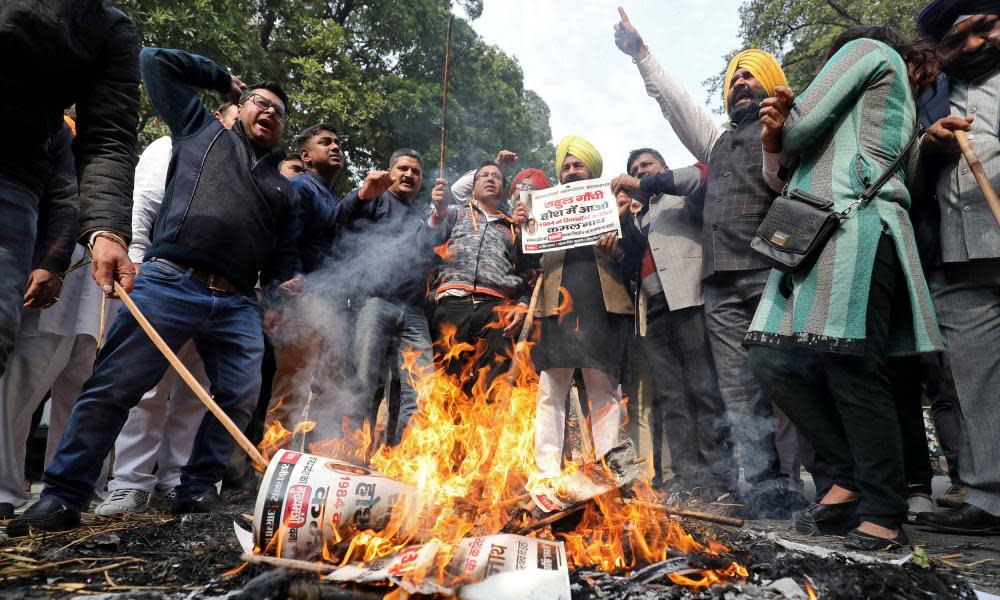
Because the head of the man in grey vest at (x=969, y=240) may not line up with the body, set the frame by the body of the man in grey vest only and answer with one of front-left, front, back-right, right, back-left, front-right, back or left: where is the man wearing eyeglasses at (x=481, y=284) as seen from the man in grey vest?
front-right

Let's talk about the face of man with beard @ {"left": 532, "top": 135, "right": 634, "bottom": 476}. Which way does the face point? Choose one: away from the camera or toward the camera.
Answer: toward the camera

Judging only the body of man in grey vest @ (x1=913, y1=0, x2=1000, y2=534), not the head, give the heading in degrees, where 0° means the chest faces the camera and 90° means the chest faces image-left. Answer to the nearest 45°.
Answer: approximately 45°

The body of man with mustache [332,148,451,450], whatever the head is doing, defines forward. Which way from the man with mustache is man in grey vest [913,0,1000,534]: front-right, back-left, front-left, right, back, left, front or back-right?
front-left

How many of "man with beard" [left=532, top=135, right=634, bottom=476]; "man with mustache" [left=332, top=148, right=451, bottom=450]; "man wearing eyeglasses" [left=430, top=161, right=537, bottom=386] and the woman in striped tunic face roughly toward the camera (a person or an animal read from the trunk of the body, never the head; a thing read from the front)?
3

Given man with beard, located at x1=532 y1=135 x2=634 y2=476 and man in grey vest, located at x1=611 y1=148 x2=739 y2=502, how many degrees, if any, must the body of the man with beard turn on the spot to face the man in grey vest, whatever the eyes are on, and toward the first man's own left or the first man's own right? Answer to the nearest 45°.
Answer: approximately 90° to the first man's own left

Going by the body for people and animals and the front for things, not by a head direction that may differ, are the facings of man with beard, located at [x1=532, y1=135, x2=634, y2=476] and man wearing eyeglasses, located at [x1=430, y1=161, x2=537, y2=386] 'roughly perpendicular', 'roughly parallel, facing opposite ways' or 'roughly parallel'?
roughly parallel

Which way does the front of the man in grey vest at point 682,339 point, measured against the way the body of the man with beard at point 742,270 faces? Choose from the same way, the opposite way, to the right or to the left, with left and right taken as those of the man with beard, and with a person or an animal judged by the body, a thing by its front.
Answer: the same way

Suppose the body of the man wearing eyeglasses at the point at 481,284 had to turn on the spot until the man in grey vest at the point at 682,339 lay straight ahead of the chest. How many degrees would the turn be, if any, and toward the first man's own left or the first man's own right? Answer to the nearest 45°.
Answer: approximately 90° to the first man's own left

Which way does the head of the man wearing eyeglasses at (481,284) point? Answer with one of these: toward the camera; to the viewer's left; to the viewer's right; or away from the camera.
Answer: toward the camera

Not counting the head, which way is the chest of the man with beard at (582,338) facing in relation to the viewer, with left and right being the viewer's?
facing the viewer

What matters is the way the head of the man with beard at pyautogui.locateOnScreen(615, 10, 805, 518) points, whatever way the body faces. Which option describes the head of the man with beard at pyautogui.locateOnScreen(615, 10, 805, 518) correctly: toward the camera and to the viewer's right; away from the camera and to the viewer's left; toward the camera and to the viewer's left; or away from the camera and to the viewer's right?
toward the camera and to the viewer's left
